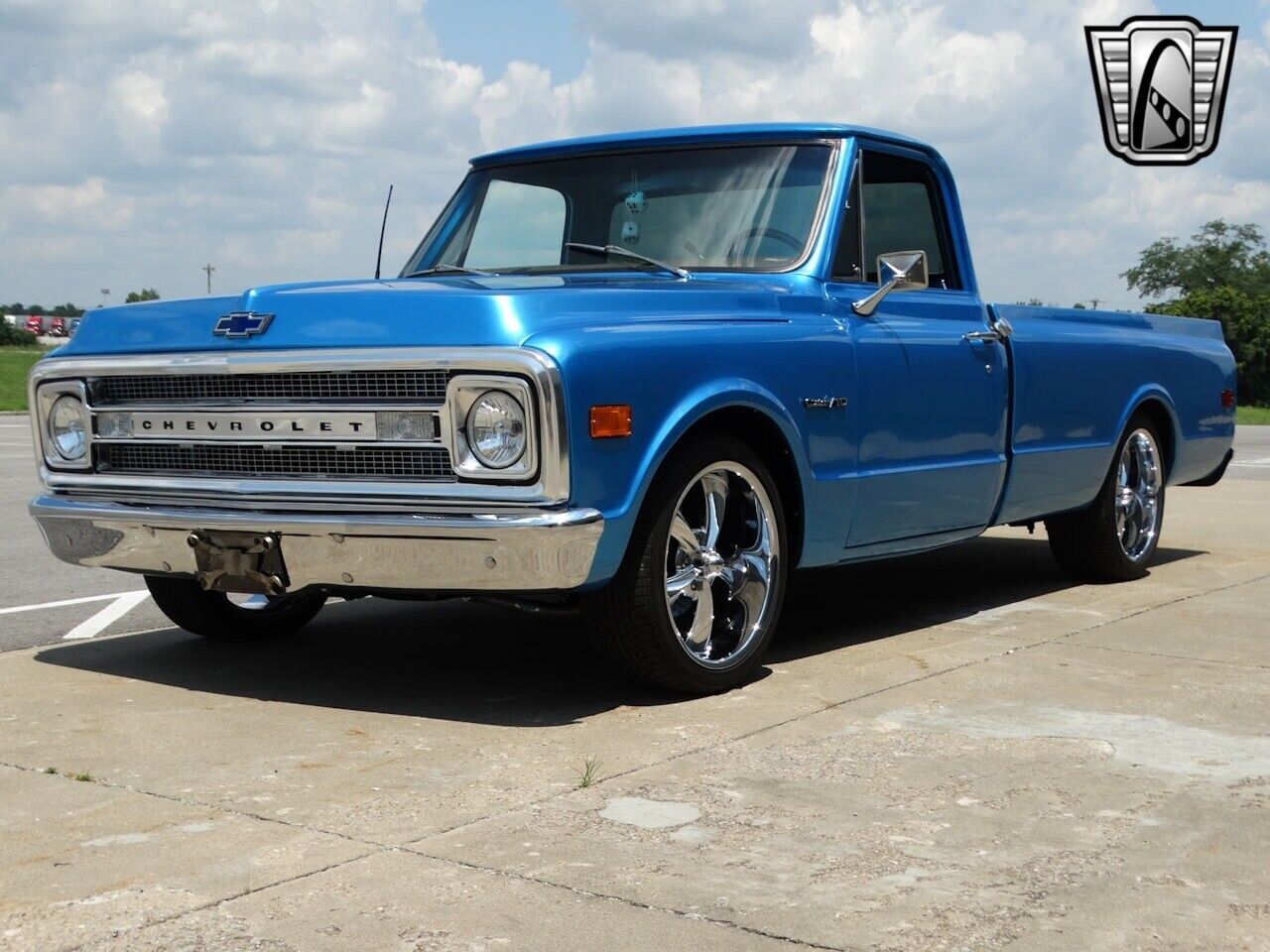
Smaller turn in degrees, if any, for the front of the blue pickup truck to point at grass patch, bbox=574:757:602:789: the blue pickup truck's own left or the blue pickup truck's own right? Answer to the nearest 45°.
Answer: approximately 45° to the blue pickup truck's own left

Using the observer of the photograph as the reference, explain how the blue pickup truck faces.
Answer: facing the viewer and to the left of the viewer
